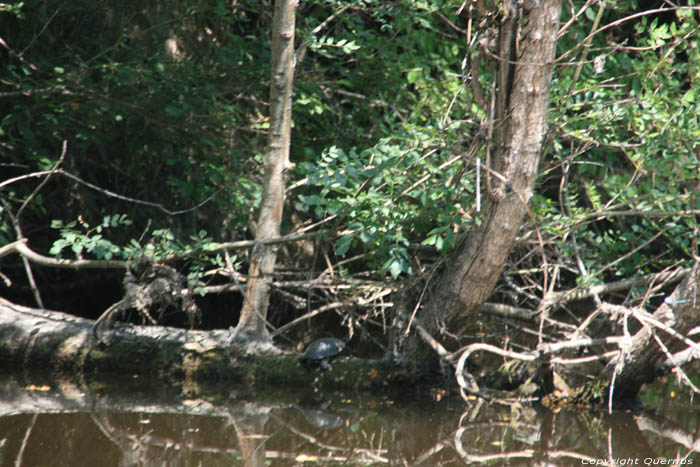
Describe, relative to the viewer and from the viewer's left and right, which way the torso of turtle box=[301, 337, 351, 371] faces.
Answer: facing to the right of the viewer
